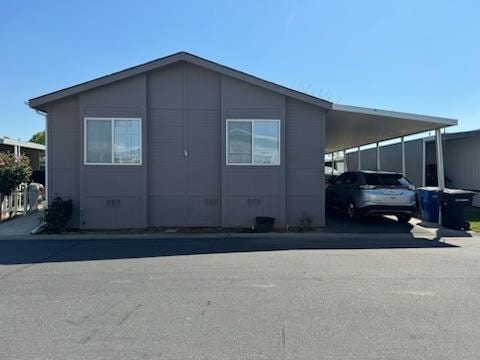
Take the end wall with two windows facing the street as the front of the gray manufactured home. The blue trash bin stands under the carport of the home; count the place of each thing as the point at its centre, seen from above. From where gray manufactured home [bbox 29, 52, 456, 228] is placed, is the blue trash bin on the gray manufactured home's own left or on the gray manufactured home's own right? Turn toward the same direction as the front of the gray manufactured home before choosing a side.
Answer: on the gray manufactured home's own left

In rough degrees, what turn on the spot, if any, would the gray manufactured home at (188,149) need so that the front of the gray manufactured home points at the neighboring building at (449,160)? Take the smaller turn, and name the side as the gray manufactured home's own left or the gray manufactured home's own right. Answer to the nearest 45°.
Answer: approximately 135° to the gray manufactured home's own left

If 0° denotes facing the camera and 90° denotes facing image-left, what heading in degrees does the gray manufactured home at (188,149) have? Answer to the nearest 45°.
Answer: approximately 0°

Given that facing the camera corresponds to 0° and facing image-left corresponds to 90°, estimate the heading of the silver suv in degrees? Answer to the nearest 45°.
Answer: approximately 135°

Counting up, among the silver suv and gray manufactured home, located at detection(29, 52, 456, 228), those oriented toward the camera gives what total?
1

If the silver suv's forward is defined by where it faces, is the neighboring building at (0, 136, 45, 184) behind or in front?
in front

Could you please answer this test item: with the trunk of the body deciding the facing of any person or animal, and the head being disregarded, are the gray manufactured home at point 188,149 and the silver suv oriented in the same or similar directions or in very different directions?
very different directions

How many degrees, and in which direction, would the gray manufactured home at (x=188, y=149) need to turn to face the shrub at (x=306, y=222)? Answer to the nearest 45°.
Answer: approximately 90° to its left
